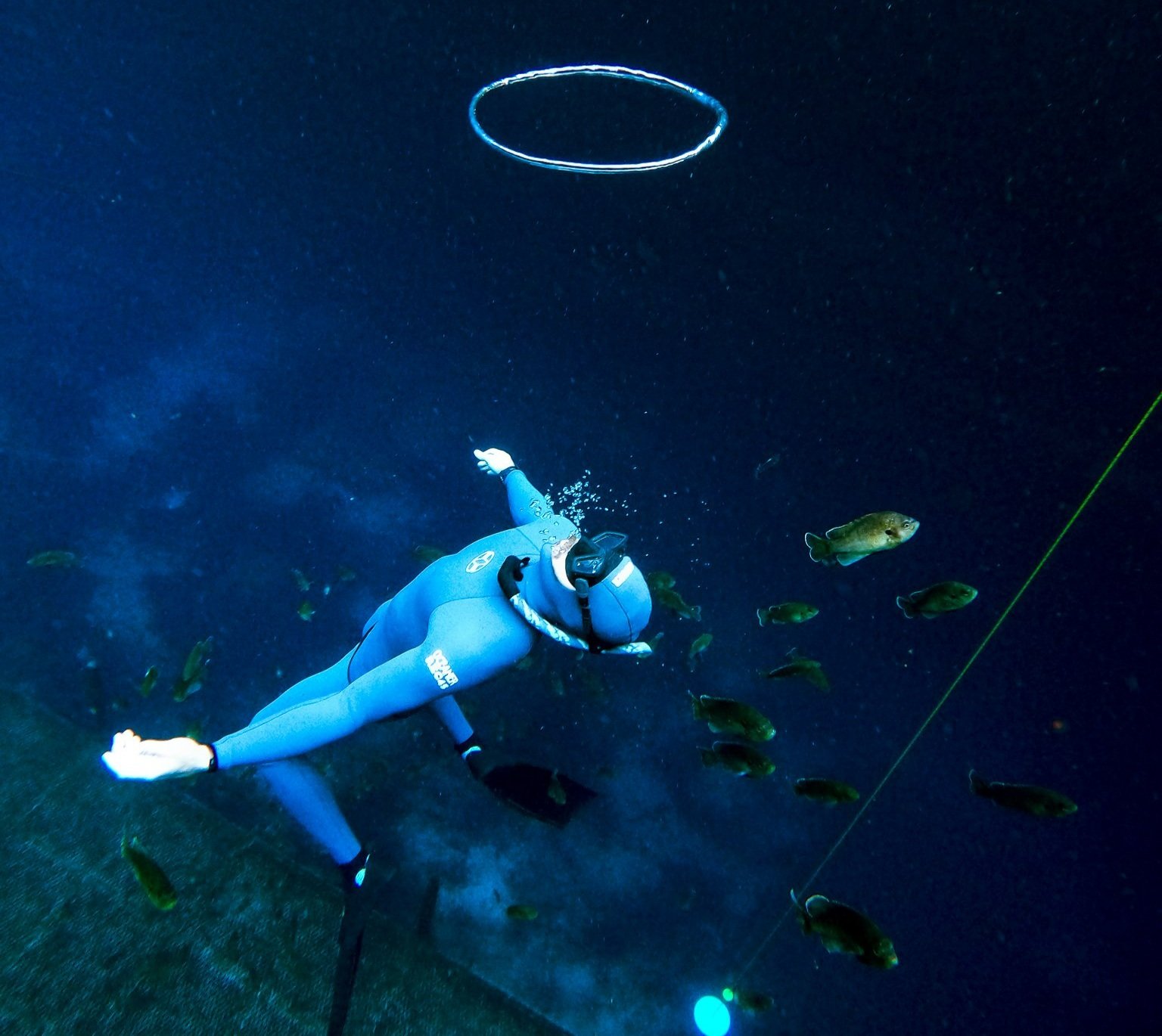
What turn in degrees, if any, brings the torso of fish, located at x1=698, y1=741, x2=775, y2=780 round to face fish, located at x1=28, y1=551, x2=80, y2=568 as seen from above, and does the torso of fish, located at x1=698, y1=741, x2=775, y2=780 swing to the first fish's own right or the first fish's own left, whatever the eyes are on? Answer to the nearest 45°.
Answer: approximately 135° to the first fish's own left

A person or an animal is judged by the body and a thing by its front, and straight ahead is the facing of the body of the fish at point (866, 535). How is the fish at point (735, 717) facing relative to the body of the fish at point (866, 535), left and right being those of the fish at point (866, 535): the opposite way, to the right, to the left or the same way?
the same way

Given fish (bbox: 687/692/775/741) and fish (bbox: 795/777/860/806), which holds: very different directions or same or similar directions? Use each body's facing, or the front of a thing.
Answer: same or similar directions

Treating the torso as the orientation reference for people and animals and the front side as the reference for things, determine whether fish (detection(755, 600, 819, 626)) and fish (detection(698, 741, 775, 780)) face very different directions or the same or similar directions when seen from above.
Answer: same or similar directions

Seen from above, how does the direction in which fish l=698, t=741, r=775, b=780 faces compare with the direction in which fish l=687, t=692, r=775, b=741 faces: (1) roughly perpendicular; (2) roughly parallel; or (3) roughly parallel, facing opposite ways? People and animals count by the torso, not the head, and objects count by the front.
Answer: roughly parallel

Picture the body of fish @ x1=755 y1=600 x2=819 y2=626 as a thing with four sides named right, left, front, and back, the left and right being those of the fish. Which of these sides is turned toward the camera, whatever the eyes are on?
right

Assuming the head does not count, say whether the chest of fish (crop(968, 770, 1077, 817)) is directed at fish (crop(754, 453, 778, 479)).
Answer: no

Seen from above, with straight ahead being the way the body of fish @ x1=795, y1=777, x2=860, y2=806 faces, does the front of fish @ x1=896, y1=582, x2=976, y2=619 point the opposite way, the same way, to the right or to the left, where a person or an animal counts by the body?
the same way

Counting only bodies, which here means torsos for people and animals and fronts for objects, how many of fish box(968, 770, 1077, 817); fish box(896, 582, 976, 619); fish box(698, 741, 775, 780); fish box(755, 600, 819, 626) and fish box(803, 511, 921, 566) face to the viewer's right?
5

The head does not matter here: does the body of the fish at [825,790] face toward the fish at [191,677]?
no

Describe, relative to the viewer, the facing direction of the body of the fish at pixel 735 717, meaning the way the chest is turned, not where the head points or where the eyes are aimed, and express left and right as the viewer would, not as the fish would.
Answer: facing to the right of the viewer

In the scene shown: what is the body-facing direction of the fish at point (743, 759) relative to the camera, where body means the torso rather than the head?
to the viewer's right

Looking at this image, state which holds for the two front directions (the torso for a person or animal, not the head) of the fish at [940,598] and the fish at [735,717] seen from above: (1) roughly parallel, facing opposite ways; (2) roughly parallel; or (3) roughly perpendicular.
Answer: roughly parallel

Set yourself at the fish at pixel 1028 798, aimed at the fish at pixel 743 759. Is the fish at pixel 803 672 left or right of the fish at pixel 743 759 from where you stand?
right

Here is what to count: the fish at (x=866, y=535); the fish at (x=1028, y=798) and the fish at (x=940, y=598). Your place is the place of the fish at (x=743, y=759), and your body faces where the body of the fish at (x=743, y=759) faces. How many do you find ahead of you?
3

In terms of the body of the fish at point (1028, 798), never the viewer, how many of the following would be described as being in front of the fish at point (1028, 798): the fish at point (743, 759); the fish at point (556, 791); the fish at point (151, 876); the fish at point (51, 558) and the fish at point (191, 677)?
0
